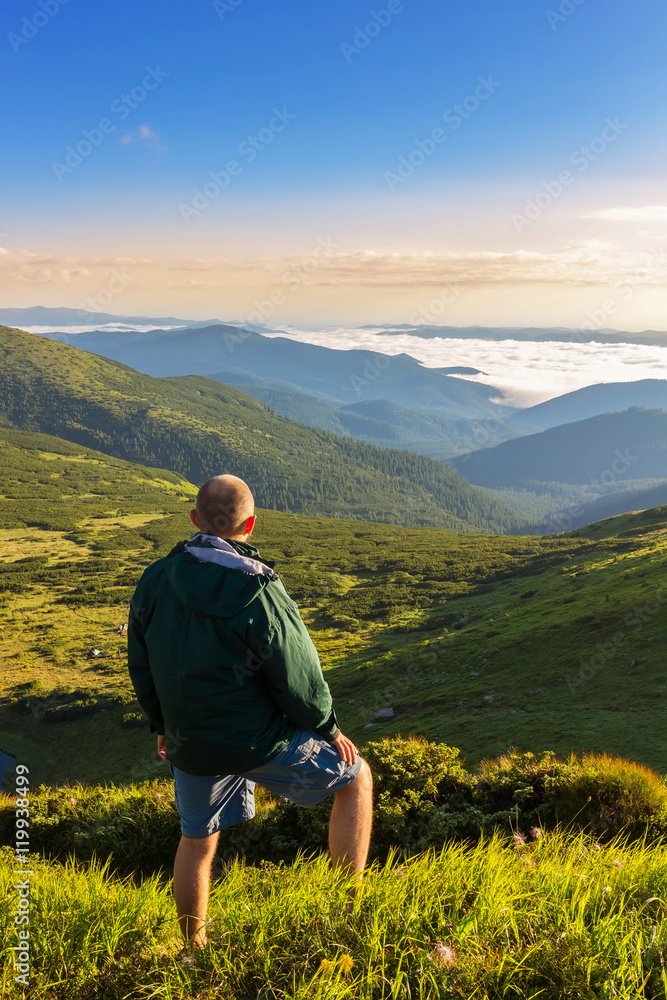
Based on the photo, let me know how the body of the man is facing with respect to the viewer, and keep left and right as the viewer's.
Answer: facing away from the viewer and to the right of the viewer

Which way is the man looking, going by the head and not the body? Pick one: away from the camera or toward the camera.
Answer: away from the camera
